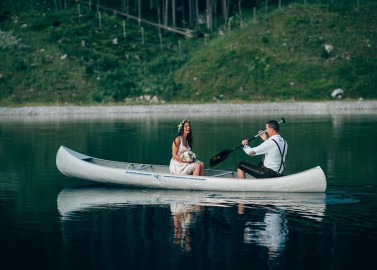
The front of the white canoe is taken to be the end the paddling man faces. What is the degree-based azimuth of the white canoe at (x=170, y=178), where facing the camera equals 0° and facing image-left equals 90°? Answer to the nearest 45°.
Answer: approximately 90°

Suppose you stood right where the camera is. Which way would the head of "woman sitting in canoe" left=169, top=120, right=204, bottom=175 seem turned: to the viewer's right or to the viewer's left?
to the viewer's right
